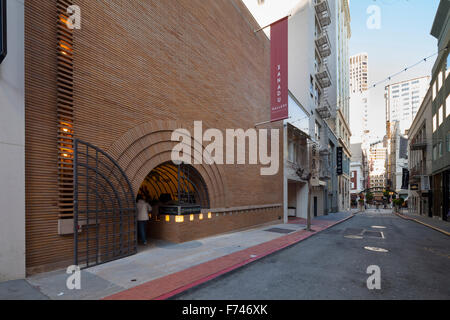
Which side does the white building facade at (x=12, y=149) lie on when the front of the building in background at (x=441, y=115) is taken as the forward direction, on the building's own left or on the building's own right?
on the building's own left

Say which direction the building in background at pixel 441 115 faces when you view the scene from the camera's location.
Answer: facing to the left of the viewer

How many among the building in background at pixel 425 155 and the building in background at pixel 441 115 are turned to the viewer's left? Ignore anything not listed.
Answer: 2

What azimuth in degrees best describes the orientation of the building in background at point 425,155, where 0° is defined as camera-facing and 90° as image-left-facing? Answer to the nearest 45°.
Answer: approximately 90°

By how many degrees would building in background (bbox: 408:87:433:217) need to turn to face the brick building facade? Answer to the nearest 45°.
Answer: approximately 90° to its left
